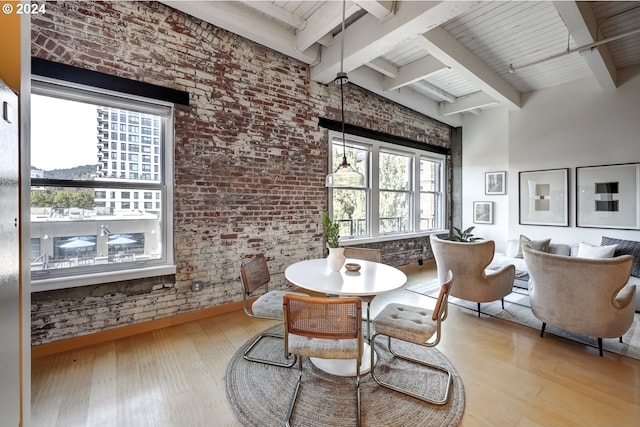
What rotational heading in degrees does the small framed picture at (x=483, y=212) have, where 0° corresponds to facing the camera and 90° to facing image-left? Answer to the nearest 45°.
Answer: approximately 0°

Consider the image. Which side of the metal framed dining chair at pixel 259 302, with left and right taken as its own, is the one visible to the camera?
right

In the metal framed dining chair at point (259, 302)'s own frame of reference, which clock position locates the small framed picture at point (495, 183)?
The small framed picture is roughly at 11 o'clock from the metal framed dining chair.

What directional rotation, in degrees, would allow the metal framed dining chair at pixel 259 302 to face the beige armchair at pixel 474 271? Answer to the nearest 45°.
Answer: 0° — it already faces it

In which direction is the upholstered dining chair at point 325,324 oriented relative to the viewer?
away from the camera

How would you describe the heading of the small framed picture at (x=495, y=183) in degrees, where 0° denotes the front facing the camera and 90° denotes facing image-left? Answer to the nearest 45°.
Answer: approximately 0°

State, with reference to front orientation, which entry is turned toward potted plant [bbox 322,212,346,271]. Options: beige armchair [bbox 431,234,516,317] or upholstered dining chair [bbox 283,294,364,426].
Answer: the upholstered dining chair
